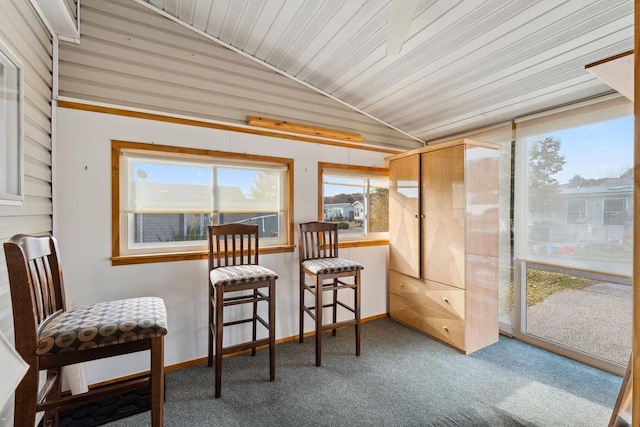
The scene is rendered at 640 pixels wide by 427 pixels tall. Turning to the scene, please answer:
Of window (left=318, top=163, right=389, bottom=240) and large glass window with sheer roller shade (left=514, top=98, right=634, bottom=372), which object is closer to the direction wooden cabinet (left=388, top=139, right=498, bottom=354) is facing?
the window (left=318, top=163, right=389, bottom=240)

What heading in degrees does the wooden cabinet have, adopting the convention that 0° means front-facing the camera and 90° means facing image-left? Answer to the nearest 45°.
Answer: approximately 45°

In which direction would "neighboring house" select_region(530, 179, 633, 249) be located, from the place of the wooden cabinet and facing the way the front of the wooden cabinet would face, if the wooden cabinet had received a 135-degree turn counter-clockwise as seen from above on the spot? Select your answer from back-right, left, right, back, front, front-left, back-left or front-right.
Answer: front

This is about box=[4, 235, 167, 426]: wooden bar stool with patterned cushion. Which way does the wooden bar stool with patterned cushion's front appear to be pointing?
to the viewer's right

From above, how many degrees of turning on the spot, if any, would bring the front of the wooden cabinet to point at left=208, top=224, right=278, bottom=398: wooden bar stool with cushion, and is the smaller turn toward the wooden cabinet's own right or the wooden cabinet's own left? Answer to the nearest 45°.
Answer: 0° — it already faces it

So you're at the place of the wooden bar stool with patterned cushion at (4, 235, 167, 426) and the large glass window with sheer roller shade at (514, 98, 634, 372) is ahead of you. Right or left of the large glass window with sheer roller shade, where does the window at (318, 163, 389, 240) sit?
left

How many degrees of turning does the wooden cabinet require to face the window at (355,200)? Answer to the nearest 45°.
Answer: approximately 45° to its right

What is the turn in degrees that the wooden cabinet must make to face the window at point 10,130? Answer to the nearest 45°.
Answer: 0° — it already faces it

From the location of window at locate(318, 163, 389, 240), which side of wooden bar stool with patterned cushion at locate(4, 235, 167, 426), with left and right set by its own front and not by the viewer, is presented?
front
